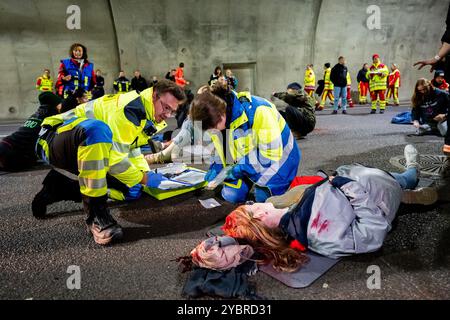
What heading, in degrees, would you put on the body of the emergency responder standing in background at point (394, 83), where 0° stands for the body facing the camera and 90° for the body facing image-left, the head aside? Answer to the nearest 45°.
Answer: approximately 45°

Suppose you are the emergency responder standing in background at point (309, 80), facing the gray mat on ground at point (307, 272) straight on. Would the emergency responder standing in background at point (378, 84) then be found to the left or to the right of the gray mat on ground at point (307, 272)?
left

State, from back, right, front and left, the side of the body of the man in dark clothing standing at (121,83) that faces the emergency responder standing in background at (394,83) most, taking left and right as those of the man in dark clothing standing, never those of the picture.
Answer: left

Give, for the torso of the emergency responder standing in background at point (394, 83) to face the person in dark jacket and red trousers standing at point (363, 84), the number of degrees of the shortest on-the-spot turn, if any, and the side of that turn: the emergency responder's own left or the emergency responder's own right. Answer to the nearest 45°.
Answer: approximately 45° to the emergency responder's own right

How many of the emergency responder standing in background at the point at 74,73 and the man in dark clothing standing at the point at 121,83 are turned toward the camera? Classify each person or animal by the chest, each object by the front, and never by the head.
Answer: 2

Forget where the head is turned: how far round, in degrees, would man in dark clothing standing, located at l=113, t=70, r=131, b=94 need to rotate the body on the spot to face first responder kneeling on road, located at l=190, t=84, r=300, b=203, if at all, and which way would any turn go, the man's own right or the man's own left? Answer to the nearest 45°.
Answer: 0° — they already face them

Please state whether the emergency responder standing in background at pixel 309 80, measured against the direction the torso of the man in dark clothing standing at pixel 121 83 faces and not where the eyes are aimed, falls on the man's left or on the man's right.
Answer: on the man's left
